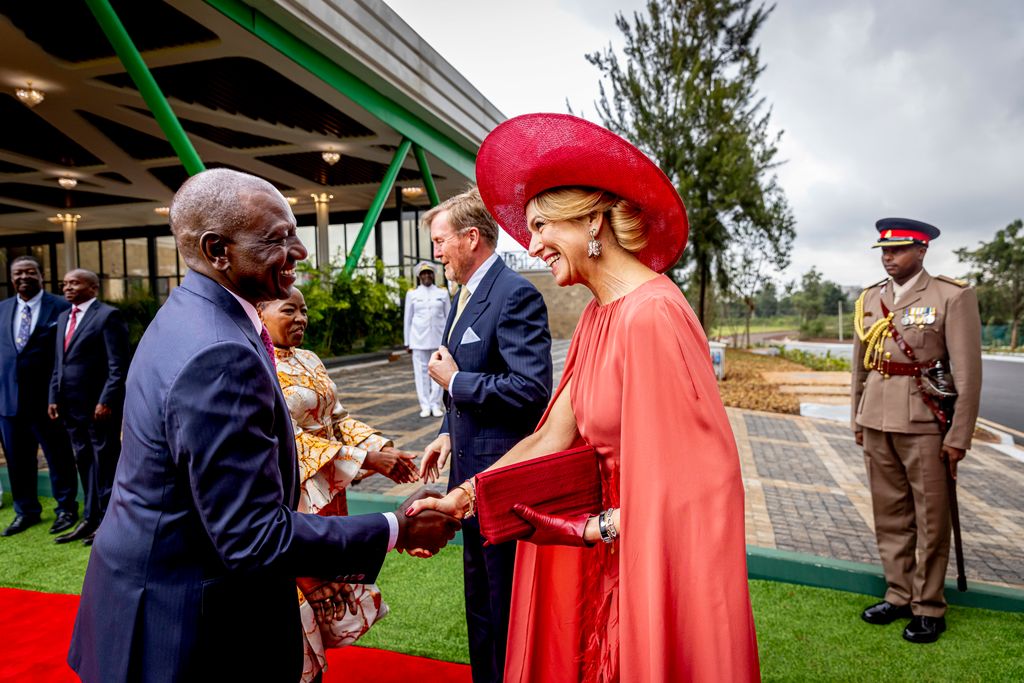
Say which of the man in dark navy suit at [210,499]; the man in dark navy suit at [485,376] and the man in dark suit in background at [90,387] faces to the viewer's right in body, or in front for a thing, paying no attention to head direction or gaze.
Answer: the man in dark navy suit at [210,499]

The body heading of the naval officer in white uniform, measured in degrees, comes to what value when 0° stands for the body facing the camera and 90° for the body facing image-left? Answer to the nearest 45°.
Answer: approximately 0°

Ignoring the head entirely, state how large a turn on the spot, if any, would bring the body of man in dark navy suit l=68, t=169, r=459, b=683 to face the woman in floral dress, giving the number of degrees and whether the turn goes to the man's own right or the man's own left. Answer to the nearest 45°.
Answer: approximately 90° to the man's own left

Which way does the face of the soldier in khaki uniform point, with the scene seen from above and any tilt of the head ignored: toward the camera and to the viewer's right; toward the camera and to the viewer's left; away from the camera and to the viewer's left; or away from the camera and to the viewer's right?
toward the camera and to the viewer's left

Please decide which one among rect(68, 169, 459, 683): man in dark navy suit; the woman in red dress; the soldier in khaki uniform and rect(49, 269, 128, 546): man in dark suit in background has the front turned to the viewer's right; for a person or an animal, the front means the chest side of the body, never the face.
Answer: the man in dark navy suit

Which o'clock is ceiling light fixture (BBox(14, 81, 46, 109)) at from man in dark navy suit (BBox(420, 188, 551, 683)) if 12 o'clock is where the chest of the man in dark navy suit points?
The ceiling light fixture is roughly at 3 o'clock from the man in dark navy suit.

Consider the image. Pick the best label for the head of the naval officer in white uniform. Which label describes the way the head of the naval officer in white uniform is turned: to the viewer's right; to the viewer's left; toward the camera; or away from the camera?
toward the camera

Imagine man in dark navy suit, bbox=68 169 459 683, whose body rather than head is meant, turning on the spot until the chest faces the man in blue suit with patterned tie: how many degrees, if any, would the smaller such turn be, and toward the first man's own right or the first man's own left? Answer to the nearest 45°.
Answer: approximately 90° to the first man's own left

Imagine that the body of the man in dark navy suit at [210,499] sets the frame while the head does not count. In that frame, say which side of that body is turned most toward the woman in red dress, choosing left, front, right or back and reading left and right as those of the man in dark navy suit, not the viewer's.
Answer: front

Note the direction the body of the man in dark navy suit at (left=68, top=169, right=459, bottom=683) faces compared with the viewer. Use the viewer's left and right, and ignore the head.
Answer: facing to the right of the viewer

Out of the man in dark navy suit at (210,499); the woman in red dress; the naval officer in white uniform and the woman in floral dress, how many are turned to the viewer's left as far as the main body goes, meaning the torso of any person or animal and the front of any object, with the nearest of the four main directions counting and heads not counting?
1

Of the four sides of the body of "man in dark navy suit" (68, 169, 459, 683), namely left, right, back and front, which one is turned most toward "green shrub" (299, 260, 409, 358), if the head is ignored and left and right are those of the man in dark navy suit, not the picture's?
left

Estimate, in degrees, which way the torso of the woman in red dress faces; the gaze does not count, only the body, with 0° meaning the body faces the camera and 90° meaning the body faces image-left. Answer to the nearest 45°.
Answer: approximately 90°

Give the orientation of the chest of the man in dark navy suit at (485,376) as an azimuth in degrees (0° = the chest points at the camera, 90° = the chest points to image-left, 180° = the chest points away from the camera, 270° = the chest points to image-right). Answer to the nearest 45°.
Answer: approximately 45°

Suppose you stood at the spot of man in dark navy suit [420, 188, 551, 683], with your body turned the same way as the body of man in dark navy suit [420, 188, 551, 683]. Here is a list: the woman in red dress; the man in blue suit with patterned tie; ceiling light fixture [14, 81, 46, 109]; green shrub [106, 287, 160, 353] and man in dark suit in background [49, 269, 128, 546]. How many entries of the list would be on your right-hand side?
4

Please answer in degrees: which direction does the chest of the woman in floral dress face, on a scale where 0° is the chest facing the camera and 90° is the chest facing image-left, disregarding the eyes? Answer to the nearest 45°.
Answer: approximately 315°

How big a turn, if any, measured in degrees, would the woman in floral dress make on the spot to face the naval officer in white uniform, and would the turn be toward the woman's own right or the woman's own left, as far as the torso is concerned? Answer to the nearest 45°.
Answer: approximately 135° to the woman's own left

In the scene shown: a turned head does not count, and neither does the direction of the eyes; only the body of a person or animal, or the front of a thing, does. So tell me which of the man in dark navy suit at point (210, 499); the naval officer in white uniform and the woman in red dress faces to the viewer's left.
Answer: the woman in red dress
